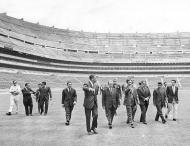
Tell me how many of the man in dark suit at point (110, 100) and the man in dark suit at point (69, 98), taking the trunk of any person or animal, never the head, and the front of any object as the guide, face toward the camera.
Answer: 2

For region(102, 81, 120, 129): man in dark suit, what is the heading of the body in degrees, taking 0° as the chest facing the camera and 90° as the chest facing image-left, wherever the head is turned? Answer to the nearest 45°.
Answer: approximately 0°

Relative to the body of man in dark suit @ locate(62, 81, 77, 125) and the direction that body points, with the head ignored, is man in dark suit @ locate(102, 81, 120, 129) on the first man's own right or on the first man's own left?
on the first man's own left

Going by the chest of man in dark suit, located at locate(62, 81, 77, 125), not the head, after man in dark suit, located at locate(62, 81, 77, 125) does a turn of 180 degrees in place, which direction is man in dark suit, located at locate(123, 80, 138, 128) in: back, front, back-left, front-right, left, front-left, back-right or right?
right

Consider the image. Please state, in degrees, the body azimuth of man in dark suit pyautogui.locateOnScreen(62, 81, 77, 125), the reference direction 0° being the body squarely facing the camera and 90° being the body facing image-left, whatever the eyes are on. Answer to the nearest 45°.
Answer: approximately 0°

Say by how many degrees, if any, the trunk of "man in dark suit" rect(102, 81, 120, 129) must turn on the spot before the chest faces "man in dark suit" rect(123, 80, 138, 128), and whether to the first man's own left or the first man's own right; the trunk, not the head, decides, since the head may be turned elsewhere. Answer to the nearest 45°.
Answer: approximately 135° to the first man's own left
